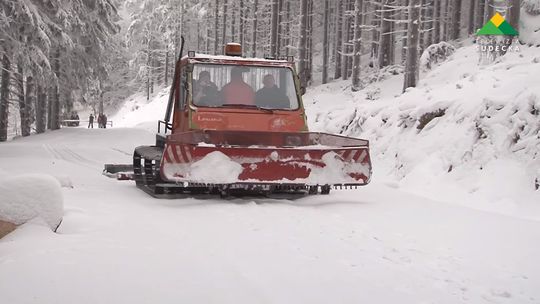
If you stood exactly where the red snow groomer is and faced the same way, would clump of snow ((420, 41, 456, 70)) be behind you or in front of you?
behind

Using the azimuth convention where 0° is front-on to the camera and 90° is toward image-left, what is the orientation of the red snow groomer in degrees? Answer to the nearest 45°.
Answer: approximately 0°
